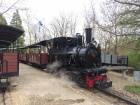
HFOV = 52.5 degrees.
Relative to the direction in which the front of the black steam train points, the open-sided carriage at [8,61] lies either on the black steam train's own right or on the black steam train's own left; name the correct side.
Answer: on the black steam train's own right

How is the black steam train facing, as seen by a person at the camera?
facing the viewer and to the right of the viewer

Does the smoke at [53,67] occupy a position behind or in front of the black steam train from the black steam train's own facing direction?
behind
